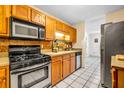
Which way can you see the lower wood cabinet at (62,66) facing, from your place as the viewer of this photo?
facing the viewer and to the right of the viewer

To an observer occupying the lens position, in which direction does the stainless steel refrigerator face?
facing to the left of the viewer

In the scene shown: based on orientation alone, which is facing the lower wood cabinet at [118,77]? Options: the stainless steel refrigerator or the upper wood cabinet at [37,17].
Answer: the upper wood cabinet

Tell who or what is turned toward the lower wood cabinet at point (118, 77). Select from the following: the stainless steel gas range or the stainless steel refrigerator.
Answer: the stainless steel gas range

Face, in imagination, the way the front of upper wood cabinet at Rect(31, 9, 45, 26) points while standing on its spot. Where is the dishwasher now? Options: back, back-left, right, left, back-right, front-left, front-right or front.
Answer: left

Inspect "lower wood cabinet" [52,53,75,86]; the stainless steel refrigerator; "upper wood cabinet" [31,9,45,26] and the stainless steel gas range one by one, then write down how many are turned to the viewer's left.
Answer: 1

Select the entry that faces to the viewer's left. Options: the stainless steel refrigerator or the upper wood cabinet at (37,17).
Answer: the stainless steel refrigerator

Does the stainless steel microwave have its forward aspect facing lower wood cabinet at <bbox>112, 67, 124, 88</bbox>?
yes

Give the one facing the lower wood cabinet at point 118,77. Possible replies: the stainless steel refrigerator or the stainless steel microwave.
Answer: the stainless steel microwave
